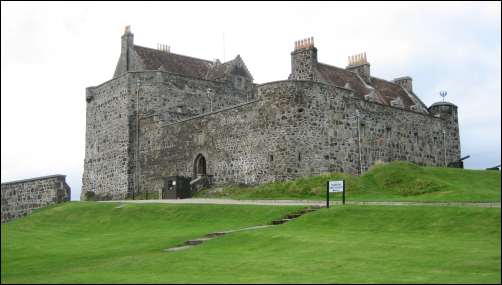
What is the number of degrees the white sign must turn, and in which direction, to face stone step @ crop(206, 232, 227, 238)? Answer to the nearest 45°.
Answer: approximately 45° to its right

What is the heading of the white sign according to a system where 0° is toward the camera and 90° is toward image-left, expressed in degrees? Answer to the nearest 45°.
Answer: approximately 0°

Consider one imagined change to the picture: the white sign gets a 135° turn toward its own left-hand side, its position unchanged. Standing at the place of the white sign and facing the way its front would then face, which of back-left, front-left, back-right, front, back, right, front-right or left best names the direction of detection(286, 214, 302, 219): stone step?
back
